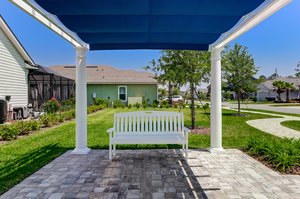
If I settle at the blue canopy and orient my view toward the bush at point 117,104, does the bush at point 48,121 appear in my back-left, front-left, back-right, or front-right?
front-left

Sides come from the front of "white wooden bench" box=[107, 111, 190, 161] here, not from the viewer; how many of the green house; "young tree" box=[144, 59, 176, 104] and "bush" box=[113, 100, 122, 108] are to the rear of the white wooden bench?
3

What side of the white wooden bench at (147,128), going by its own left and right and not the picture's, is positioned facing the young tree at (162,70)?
back

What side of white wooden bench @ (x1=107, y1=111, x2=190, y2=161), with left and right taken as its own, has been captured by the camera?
front

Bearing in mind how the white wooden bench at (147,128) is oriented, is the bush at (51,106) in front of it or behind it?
behind

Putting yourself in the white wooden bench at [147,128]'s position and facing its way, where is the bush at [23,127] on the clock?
The bush is roughly at 4 o'clock from the white wooden bench.

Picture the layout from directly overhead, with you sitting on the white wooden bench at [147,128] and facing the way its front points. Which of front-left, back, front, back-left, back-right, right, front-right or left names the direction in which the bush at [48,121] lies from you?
back-right

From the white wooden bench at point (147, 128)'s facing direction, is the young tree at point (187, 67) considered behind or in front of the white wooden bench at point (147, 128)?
behind

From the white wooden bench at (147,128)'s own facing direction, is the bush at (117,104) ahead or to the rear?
to the rear

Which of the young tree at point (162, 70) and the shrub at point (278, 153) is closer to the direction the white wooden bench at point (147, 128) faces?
the shrub

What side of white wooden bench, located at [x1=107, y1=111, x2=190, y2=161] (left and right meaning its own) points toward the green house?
back

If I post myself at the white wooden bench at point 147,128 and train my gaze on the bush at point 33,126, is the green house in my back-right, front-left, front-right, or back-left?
front-right
